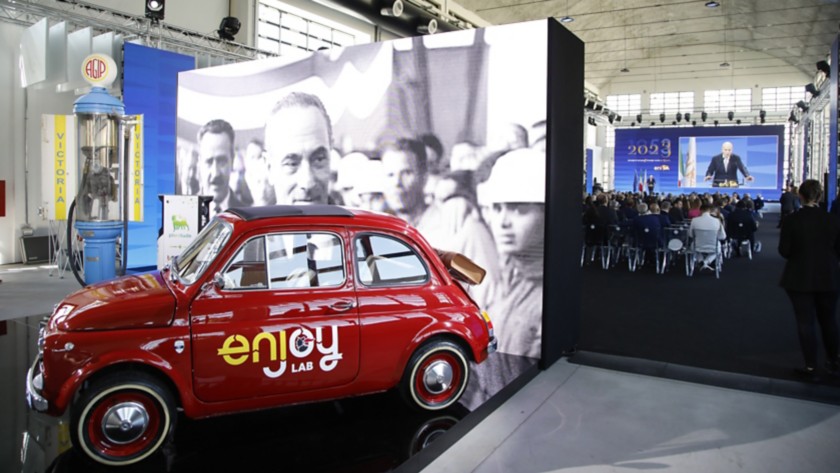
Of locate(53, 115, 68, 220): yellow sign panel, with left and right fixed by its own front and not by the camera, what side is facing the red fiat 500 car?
front

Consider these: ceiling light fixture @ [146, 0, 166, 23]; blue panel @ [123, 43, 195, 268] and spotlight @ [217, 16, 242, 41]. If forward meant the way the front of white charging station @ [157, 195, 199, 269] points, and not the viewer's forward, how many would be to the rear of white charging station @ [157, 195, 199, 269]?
3

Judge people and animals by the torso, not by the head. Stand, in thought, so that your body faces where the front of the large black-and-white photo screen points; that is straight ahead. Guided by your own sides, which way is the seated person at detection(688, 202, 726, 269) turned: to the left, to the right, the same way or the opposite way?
the opposite way

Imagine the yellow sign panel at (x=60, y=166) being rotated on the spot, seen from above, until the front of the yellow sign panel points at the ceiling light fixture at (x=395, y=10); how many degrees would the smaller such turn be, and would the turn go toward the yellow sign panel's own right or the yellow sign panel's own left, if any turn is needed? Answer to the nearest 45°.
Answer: approximately 90° to the yellow sign panel's own left

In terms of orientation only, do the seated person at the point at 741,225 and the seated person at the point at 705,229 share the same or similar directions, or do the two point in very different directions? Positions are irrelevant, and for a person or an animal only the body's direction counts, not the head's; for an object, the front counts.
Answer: same or similar directions

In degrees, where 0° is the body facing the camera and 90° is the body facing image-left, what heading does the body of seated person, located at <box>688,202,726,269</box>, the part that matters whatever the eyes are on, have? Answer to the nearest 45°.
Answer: approximately 180°

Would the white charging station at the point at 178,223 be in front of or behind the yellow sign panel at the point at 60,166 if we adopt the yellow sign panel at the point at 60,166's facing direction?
in front

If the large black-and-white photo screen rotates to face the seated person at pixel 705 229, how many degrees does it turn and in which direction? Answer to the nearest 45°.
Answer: approximately 180°

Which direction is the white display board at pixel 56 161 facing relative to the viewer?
toward the camera

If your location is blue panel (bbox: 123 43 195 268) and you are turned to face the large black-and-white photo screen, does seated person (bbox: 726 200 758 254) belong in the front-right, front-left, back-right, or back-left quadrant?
front-left

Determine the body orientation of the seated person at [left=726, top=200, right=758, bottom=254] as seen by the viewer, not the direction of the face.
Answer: away from the camera

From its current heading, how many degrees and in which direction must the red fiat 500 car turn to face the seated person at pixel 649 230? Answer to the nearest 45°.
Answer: approximately 135° to its right

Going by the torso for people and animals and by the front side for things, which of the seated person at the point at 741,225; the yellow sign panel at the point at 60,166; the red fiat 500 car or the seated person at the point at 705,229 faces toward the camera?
the yellow sign panel

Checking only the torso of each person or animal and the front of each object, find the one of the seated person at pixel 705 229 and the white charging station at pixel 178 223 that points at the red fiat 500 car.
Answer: the white charging station

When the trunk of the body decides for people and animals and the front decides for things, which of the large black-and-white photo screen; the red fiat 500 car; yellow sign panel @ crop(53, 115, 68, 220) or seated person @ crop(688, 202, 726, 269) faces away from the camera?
the seated person

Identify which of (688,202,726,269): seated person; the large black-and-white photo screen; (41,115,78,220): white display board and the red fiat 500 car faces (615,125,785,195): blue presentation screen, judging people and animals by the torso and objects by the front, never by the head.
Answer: the seated person

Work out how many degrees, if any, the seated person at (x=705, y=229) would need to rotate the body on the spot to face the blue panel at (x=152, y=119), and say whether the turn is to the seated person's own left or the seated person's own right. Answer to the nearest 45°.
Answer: approximately 90° to the seated person's own left
